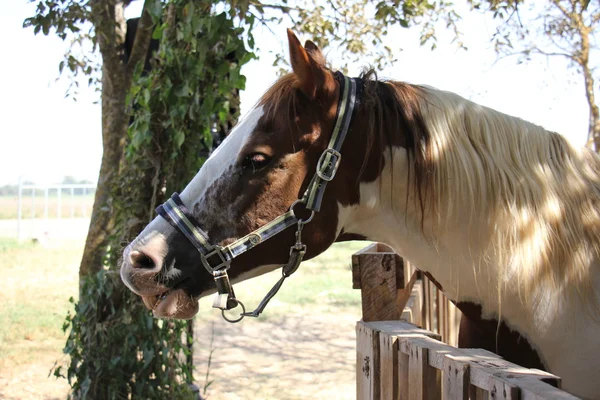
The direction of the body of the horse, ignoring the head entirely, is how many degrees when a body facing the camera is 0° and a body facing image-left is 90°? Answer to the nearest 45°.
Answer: approximately 90°
